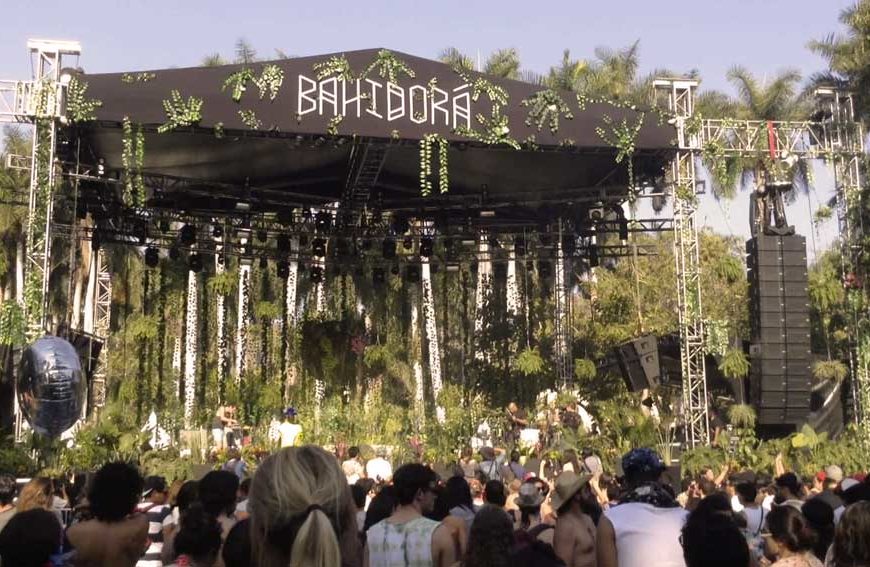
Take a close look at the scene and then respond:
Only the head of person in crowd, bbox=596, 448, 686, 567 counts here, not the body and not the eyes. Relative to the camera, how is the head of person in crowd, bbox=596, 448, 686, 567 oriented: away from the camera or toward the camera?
away from the camera

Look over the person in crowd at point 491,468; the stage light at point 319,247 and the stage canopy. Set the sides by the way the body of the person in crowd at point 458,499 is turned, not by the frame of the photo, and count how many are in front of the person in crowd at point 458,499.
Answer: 3

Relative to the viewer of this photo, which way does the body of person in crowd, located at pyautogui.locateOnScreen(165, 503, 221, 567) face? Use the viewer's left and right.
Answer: facing away from the viewer

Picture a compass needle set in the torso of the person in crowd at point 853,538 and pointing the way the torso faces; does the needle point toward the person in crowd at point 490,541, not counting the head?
no

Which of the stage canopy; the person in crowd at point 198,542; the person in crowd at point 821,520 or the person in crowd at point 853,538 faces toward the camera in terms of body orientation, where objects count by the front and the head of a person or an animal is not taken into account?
the stage canopy

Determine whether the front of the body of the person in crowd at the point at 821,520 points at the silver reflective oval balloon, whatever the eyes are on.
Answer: no

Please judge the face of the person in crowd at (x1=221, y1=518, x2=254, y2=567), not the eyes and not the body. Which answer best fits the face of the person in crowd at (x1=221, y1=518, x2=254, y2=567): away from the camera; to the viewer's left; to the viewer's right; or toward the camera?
away from the camera

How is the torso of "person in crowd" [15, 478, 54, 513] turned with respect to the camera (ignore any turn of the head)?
away from the camera

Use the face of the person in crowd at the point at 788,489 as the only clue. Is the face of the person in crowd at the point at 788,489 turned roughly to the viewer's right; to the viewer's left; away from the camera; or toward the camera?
away from the camera

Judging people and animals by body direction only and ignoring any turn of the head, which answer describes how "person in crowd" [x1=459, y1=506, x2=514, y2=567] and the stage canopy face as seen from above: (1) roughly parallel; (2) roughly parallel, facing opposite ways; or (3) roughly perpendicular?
roughly parallel, facing opposite ways

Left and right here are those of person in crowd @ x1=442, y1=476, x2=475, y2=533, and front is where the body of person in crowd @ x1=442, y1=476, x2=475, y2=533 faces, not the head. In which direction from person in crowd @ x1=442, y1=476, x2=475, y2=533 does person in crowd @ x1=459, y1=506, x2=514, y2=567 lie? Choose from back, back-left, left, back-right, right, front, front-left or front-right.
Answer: back

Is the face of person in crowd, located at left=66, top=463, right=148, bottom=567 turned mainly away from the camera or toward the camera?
away from the camera

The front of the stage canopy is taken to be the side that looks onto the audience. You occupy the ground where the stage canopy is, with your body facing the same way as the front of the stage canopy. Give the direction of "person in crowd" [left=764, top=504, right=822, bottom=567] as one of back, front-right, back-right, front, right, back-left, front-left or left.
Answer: front

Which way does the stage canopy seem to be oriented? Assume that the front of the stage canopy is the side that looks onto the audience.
toward the camera

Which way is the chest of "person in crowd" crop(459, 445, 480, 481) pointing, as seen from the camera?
away from the camera

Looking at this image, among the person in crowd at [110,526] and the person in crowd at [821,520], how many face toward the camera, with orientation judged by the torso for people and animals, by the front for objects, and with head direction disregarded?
0

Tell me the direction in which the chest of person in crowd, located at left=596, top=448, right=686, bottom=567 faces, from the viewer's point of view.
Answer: away from the camera

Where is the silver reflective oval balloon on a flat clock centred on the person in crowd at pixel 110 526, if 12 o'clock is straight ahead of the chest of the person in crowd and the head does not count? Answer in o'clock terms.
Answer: The silver reflective oval balloon is roughly at 12 o'clock from the person in crowd.

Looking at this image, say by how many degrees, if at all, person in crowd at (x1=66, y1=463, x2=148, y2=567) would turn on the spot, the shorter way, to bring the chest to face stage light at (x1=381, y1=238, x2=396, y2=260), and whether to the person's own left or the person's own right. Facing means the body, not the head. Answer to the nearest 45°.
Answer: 0° — they already face it

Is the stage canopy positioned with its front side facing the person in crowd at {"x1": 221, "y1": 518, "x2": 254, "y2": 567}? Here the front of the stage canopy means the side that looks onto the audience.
yes

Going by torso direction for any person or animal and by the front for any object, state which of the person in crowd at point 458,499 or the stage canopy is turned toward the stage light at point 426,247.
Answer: the person in crowd
